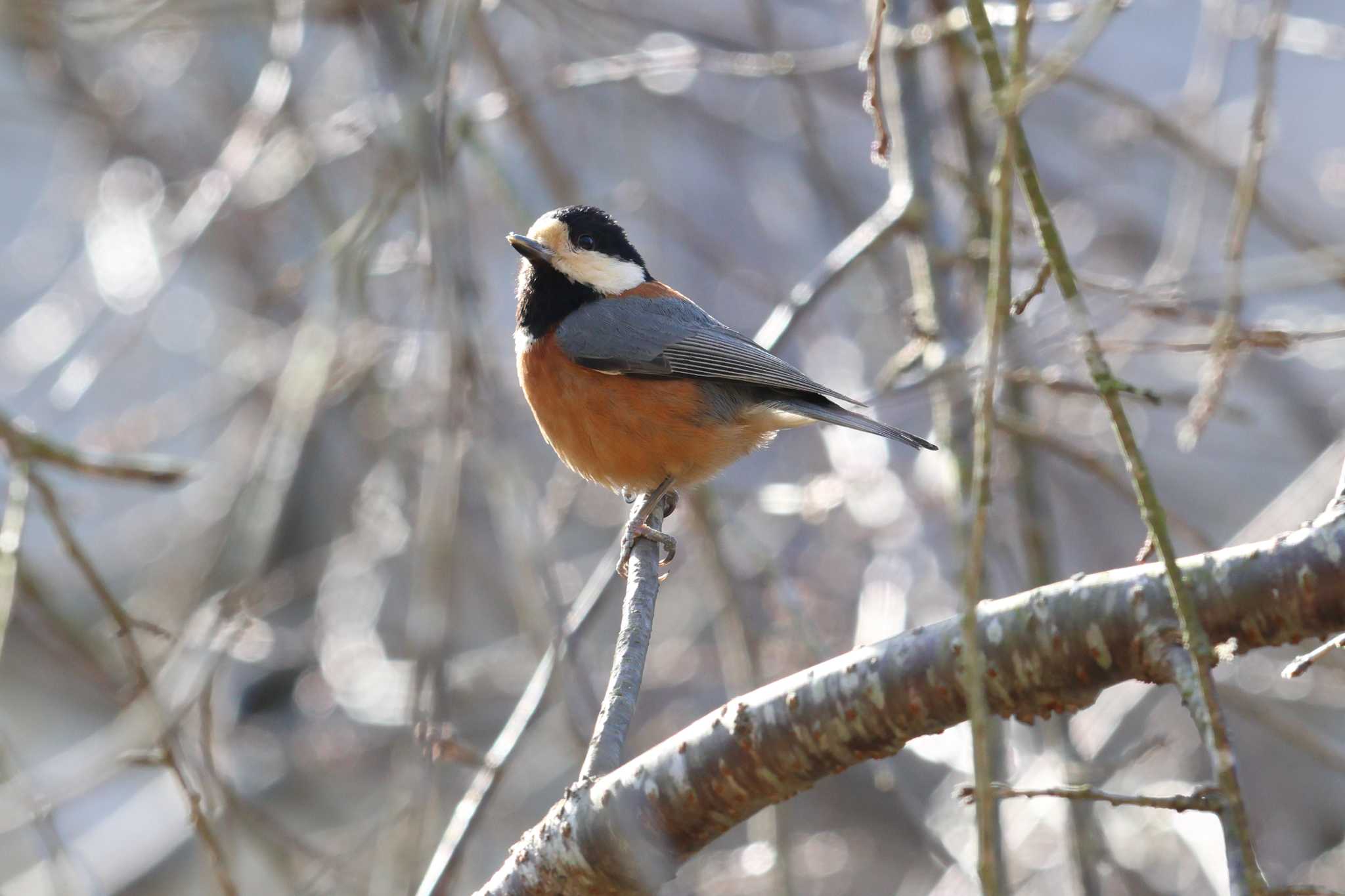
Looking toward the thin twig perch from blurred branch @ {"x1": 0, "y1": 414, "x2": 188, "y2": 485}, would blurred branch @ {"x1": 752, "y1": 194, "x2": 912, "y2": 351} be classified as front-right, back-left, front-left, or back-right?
front-left

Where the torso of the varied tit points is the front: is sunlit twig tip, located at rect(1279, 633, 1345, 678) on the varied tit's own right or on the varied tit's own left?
on the varied tit's own left

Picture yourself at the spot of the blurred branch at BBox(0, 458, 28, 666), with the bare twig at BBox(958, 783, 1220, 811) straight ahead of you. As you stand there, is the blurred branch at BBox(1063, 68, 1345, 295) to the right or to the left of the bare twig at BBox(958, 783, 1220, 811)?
left

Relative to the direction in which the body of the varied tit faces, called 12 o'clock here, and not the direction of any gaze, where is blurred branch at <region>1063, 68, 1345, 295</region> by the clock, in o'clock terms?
The blurred branch is roughly at 6 o'clock from the varied tit.

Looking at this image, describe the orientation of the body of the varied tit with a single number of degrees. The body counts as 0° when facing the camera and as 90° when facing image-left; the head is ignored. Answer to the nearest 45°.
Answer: approximately 90°

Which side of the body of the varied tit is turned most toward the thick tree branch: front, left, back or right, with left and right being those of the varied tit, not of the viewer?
back

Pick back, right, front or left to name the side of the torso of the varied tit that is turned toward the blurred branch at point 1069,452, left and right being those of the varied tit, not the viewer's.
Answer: back
